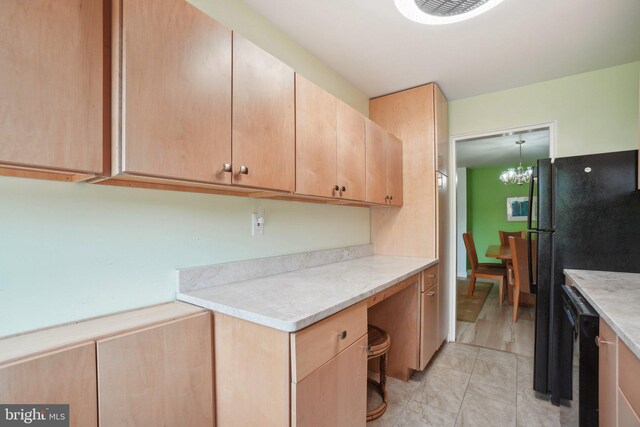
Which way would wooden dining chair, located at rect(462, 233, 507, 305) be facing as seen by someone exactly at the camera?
facing to the right of the viewer

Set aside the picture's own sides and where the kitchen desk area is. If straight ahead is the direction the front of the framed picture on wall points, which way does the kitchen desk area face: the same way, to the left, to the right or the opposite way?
to the left

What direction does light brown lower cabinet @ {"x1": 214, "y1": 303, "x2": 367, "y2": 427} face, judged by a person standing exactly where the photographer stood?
facing the viewer and to the right of the viewer

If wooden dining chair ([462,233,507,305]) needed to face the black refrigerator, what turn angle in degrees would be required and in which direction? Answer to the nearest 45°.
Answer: approximately 90° to its right

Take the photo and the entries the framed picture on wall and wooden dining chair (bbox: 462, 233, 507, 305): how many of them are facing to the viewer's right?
1

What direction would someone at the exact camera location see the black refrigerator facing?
facing to the left of the viewer

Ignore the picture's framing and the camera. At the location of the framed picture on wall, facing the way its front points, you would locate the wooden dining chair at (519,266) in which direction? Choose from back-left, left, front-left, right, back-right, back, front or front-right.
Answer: front

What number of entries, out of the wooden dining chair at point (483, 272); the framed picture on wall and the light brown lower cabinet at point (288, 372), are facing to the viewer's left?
0

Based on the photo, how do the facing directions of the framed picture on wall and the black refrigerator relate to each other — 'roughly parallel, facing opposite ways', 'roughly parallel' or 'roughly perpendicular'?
roughly perpendicular

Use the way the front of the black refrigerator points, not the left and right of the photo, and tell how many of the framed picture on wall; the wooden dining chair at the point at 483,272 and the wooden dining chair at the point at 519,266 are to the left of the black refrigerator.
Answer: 0

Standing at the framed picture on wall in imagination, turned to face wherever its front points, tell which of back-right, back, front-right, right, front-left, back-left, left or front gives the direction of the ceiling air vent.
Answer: front

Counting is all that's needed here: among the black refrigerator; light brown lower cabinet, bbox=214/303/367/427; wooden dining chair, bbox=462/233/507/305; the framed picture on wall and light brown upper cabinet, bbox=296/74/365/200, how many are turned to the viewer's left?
1
